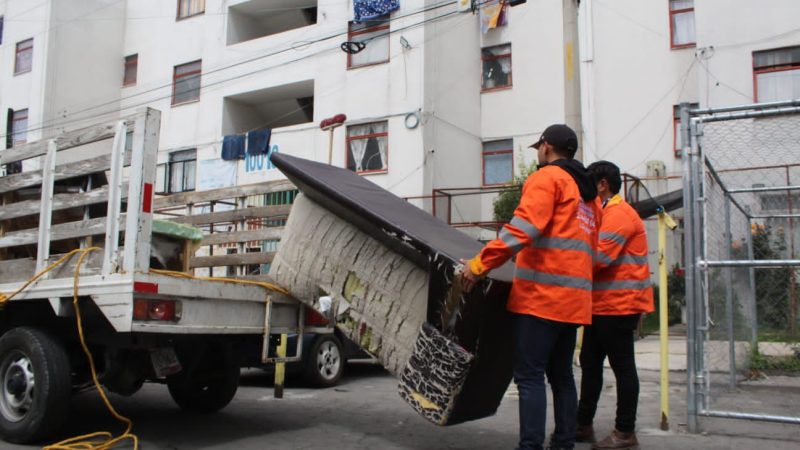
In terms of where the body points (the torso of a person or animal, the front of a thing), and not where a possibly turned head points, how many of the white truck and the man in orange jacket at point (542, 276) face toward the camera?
0

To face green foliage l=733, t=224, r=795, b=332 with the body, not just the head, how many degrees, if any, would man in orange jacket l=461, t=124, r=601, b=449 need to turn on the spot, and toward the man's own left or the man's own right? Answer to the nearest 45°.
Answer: approximately 90° to the man's own right

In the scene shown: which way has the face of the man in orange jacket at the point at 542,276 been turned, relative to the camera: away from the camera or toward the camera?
away from the camera

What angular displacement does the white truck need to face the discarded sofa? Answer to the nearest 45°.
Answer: approximately 180°

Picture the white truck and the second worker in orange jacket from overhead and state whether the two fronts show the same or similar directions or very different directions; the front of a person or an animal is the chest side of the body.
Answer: same or similar directions

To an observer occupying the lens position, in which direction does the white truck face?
facing away from the viewer and to the left of the viewer

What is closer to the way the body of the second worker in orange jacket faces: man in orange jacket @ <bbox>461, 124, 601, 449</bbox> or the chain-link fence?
the man in orange jacket

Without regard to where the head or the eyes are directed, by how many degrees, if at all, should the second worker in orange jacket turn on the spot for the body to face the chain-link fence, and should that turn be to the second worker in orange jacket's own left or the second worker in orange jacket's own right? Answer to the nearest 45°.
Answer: approximately 135° to the second worker in orange jacket's own right

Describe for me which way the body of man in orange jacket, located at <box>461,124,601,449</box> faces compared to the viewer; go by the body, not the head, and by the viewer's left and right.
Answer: facing away from the viewer and to the left of the viewer

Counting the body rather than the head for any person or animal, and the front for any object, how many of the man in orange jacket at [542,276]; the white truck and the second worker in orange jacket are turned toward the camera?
0

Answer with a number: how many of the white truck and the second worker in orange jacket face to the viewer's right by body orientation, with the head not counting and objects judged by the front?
0

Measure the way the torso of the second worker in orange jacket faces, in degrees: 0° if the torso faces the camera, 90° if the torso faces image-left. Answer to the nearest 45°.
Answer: approximately 90°

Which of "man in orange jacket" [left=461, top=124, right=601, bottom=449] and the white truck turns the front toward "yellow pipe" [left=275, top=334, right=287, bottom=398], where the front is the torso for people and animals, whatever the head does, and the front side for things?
the man in orange jacket
